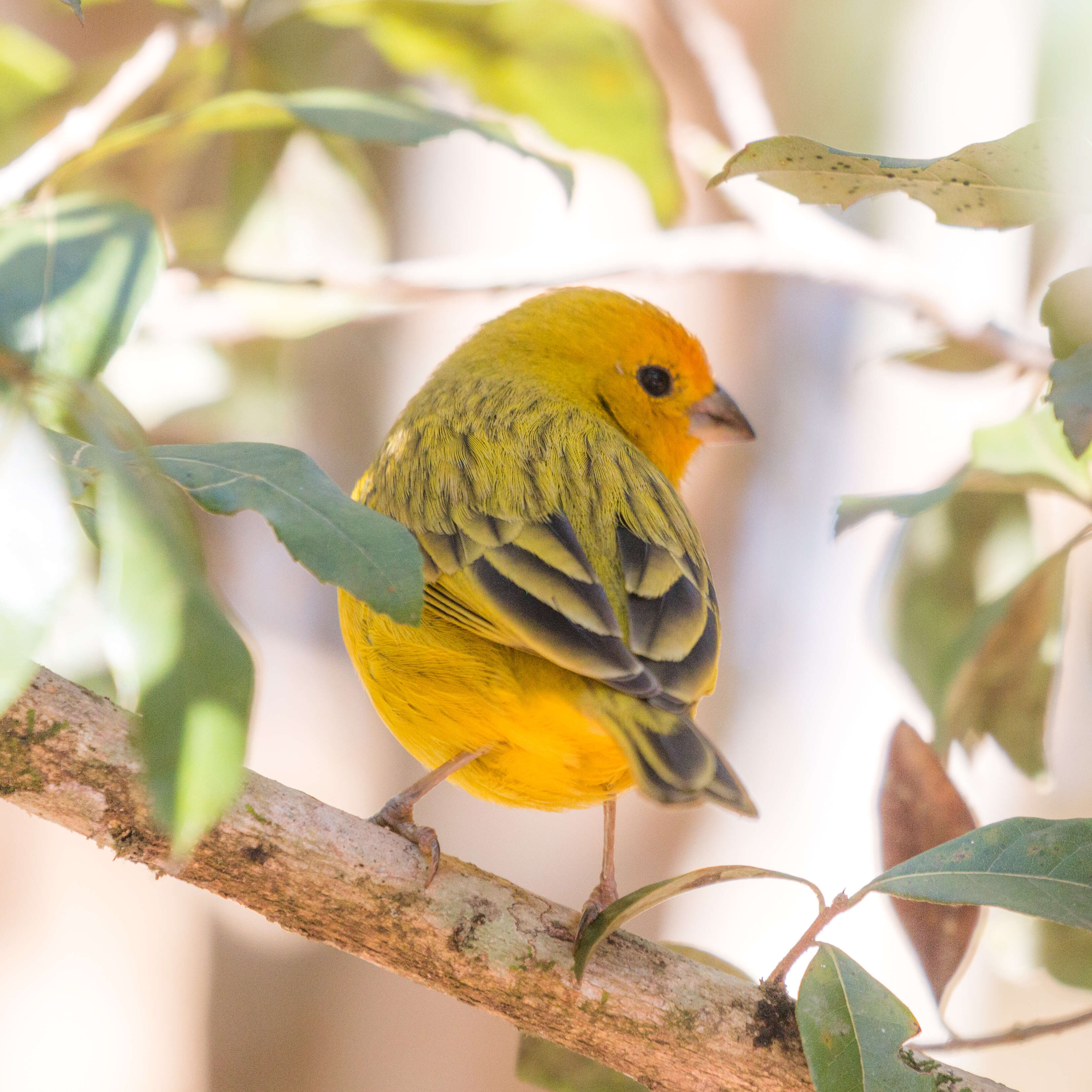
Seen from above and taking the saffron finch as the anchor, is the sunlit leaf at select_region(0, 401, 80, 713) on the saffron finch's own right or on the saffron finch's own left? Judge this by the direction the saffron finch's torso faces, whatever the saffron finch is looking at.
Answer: on the saffron finch's own left

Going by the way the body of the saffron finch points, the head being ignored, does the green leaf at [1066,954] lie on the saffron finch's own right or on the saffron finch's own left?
on the saffron finch's own right

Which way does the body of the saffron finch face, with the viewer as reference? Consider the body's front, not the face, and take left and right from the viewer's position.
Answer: facing away from the viewer and to the left of the viewer
